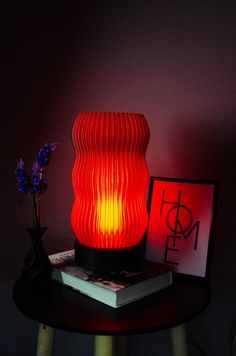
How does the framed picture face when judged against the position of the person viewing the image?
facing the viewer and to the left of the viewer
